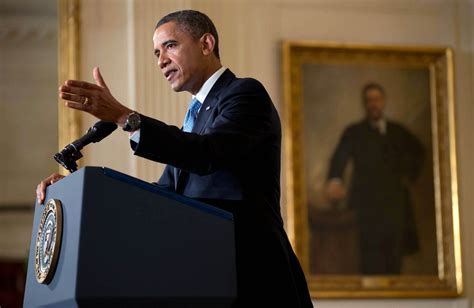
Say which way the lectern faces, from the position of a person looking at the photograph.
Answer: facing to the left of the viewer

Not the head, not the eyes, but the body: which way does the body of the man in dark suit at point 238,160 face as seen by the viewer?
to the viewer's left

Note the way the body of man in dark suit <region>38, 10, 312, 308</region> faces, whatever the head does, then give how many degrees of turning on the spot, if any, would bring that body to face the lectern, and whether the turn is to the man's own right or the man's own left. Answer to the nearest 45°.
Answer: approximately 45° to the man's own left

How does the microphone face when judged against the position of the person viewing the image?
facing to the right of the viewer

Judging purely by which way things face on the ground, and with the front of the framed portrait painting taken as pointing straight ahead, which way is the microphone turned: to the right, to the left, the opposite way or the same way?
to the left

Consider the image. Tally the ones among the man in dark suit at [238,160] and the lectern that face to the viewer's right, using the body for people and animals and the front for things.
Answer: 0

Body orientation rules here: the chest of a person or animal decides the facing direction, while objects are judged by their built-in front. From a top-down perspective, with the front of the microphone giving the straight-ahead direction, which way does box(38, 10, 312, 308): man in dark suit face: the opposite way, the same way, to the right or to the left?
the opposite way

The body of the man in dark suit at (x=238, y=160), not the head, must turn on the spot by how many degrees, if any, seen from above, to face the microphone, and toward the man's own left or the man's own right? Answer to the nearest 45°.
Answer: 0° — they already face it
